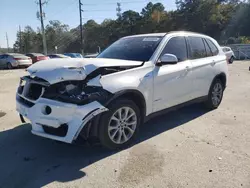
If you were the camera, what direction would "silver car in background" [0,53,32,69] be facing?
facing away from the viewer and to the left of the viewer

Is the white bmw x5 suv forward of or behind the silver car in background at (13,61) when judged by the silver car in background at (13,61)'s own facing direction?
behind

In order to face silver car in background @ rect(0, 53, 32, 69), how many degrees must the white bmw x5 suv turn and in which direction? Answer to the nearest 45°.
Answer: approximately 90° to its right

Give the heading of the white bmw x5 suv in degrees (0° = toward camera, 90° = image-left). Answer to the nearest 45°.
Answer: approximately 45°
